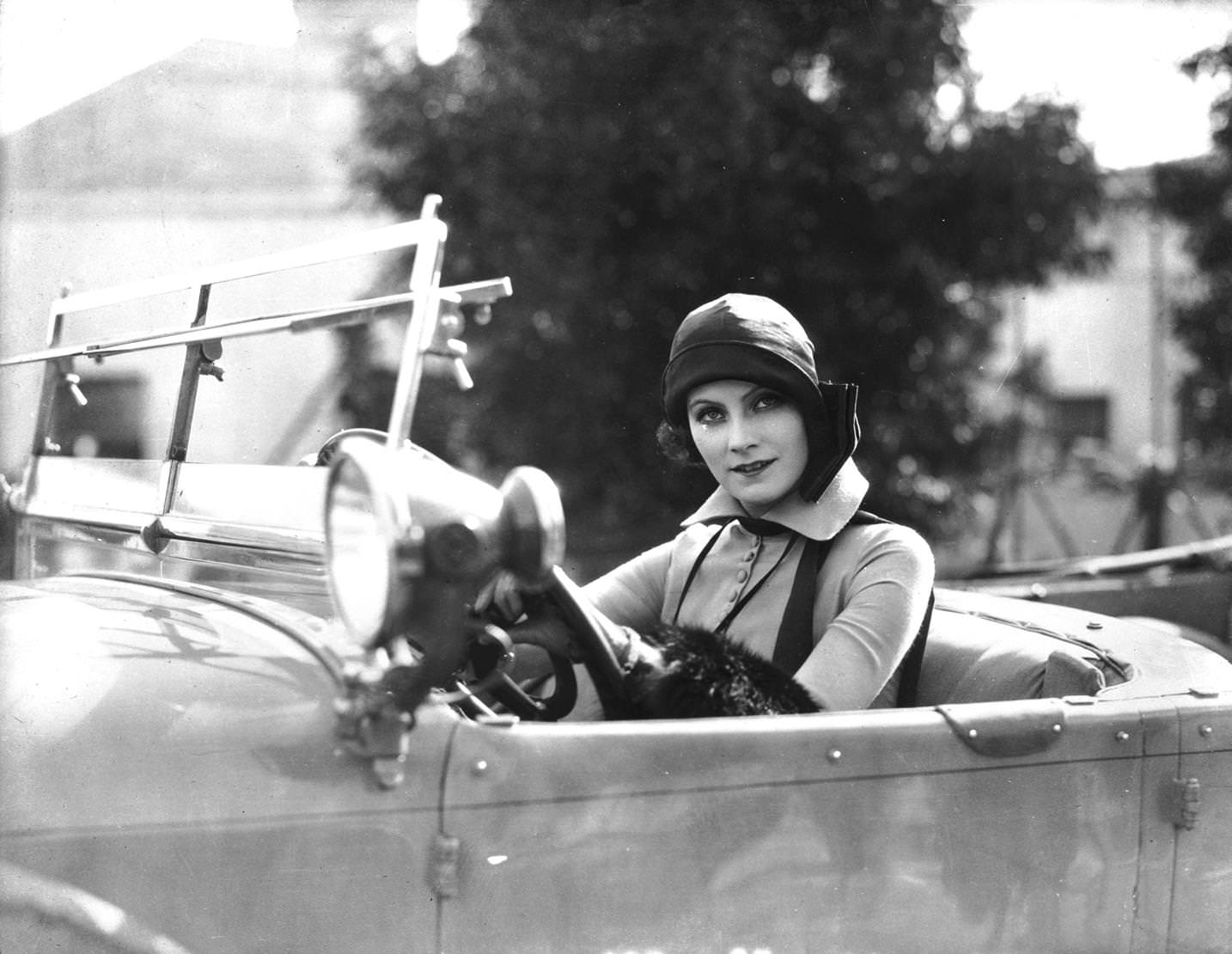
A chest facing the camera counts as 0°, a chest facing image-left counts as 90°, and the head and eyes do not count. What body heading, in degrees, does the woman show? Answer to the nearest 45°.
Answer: approximately 45°

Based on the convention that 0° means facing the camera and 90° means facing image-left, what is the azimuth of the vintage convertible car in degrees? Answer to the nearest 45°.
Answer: approximately 45°

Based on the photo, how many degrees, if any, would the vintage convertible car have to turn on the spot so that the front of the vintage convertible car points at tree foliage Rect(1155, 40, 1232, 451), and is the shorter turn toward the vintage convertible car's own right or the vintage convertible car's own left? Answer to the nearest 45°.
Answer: approximately 180°
